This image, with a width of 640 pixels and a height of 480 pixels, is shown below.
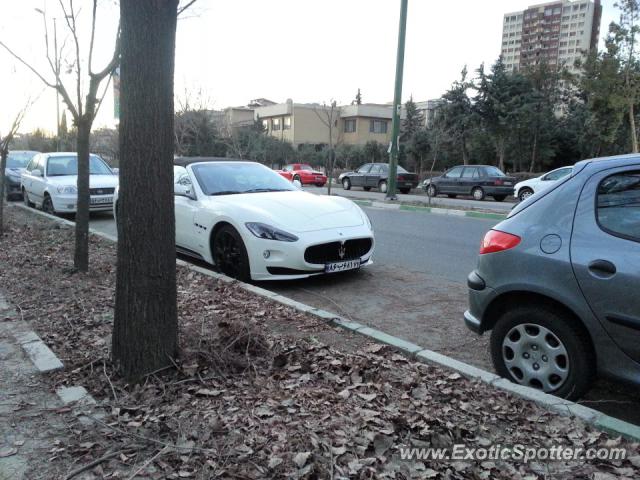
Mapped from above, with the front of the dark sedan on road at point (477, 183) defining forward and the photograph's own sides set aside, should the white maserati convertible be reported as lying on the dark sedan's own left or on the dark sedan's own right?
on the dark sedan's own left

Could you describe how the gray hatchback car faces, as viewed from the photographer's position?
facing to the right of the viewer

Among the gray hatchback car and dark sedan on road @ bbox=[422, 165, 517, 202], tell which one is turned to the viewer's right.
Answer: the gray hatchback car

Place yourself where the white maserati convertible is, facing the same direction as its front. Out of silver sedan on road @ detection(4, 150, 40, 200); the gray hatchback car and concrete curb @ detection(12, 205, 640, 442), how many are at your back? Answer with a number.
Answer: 1

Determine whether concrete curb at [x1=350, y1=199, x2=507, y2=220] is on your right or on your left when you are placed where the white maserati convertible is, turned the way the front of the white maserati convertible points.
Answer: on your left

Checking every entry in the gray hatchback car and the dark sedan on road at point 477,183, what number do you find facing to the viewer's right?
1

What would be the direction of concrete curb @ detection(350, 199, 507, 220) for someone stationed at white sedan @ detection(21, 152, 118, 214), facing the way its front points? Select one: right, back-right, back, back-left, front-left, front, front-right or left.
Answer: front-left

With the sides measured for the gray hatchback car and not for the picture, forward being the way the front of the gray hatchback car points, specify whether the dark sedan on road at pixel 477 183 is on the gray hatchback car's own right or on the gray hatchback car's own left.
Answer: on the gray hatchback car's own left

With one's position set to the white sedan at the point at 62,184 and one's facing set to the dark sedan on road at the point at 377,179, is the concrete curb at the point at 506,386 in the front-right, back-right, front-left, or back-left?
back-right

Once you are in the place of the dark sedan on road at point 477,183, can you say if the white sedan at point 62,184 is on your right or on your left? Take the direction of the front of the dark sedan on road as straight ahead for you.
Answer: on your left
